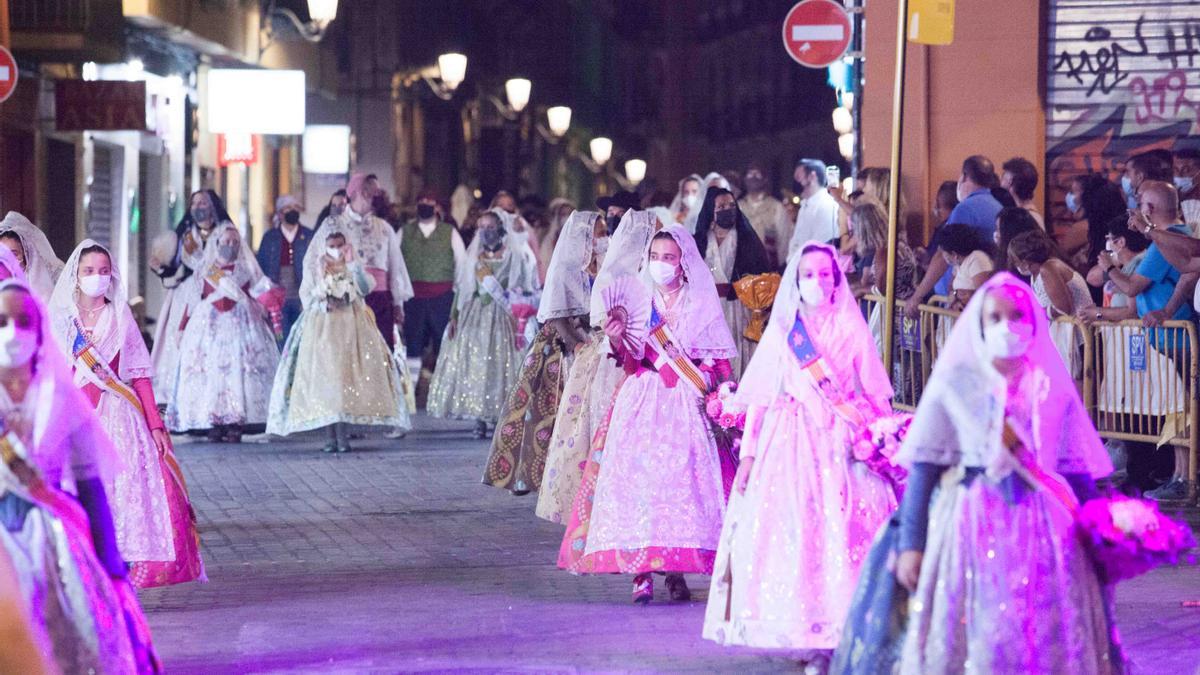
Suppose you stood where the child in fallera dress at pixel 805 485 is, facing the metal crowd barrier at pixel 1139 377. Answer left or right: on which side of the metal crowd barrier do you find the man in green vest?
left

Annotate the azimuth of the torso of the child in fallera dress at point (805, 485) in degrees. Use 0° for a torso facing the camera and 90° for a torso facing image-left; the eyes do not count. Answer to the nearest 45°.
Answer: approximately 0°

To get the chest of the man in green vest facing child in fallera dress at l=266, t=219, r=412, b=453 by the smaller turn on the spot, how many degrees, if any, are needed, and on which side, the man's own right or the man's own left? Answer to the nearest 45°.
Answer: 0° — they already face them

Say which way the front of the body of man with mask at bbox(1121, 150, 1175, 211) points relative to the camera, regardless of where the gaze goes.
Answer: to the viewer's left

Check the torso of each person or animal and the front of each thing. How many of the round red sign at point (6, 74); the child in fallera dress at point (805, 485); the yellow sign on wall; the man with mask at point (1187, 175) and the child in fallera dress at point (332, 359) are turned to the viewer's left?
1

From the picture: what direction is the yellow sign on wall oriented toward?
toward the camera

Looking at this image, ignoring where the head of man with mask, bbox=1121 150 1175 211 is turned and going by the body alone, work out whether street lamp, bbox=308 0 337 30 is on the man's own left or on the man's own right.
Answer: on the man's own right

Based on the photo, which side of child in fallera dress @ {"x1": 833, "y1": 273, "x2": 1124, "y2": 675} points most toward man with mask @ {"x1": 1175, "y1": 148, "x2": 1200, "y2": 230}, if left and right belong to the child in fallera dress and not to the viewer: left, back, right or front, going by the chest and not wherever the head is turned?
back

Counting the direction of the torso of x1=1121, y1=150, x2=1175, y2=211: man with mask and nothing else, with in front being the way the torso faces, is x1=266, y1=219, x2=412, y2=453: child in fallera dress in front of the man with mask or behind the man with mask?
in front
